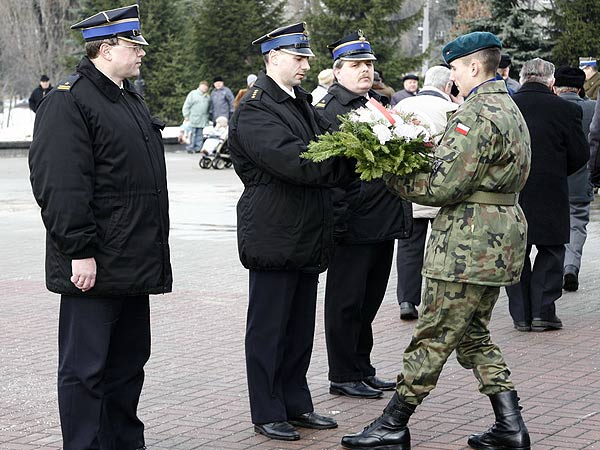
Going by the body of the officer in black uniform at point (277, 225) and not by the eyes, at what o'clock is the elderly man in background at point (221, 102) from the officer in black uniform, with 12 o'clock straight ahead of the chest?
The elderly man in background is roughly at 9 o'clock from the officer in black uniform.

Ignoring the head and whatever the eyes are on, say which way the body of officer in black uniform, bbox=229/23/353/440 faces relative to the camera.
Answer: to the viewer's right

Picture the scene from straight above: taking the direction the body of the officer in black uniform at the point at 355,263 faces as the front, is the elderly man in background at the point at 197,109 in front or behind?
behind

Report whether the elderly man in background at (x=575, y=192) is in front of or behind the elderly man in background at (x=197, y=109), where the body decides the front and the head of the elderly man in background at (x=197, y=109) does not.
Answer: in front

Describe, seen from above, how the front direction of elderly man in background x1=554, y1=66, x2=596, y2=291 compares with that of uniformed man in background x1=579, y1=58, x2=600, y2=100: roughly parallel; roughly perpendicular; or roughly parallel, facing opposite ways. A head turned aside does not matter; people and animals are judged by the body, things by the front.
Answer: roughly perpendicular

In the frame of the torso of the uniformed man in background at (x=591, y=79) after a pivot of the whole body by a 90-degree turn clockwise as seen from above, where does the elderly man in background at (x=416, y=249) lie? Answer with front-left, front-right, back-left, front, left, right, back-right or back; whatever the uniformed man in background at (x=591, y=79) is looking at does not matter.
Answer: back

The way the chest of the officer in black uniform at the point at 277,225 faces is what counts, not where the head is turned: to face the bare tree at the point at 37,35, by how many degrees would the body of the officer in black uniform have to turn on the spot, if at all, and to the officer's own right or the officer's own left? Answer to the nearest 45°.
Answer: approximately 90° to the officer's own left

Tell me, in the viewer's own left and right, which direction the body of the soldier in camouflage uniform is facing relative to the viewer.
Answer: facing to the left of the viewer

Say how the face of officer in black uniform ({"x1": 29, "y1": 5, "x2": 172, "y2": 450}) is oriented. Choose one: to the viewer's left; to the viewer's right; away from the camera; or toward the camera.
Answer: to the viewer's right

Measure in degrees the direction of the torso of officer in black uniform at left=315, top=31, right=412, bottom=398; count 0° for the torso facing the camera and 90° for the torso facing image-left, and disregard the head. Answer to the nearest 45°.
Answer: approximately 315°
